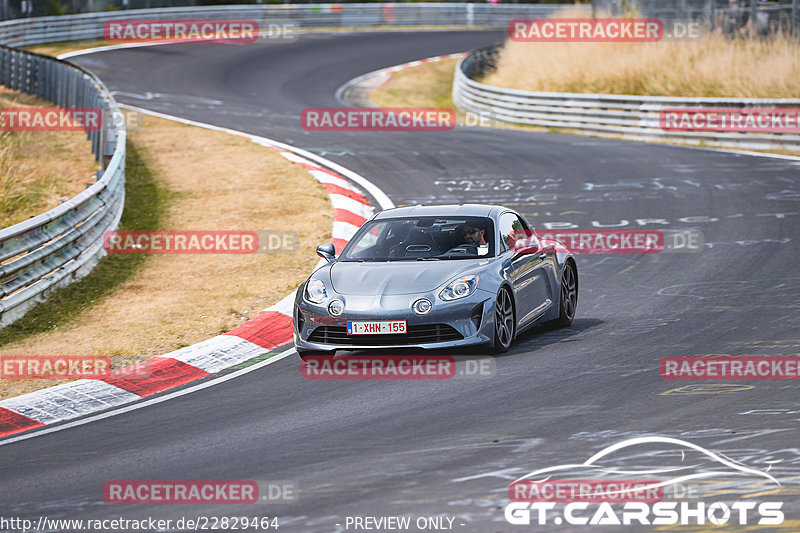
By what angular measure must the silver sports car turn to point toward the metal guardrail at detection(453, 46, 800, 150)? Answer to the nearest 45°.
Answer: approximately 135° to its right

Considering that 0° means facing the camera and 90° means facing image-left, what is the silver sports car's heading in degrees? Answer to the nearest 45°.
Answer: approximately 45°

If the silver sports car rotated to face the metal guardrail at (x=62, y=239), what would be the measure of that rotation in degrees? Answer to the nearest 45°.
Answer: approximately 90° to its right

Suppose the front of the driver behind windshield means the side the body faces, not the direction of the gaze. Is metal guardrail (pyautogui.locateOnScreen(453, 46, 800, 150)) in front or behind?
behind

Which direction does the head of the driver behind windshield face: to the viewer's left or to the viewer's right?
to the viewer's left

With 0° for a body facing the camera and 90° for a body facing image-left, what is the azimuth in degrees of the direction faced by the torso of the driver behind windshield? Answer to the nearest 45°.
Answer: approximately 45°

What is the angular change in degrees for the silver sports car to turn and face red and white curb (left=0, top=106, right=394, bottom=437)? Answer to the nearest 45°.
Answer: approximately 45° to its right

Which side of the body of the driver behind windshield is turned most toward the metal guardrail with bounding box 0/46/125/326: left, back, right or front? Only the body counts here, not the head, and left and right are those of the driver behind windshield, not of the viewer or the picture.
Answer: right
